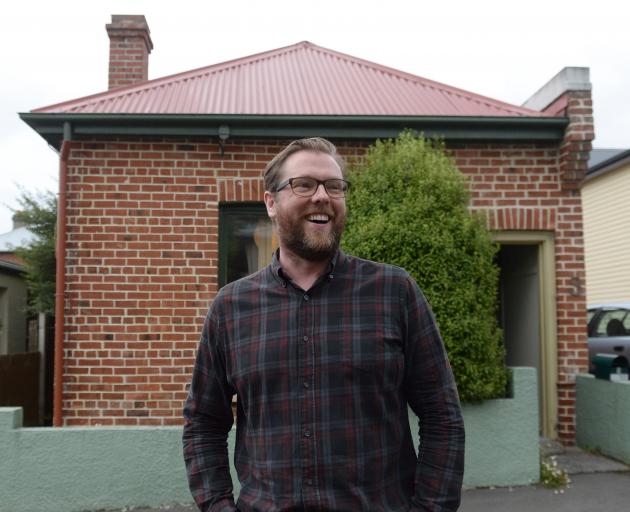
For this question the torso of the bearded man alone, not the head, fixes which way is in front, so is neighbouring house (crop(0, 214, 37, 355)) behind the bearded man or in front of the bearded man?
behind

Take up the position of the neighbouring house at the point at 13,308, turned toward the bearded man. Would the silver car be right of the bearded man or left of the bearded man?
left

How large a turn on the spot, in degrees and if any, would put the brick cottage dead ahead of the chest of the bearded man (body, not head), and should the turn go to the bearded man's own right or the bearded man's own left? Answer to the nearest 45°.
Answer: approximately 180°

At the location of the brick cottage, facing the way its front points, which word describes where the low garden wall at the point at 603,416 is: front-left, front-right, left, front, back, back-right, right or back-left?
left

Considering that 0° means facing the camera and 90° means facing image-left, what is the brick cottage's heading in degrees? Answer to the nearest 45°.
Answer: approximately 0°

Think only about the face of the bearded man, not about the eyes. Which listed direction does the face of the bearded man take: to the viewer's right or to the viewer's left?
to the viewer's right

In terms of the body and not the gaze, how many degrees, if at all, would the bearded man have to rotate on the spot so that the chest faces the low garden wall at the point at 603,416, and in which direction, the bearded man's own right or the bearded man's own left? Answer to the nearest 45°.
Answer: approximately 135° to the bearded man's own left

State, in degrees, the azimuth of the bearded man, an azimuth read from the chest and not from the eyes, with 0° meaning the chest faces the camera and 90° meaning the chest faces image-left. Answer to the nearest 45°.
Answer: approximately 0°

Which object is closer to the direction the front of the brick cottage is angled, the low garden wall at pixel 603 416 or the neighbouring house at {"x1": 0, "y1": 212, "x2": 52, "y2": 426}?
the low garden wall

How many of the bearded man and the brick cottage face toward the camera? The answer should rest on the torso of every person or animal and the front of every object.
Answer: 2

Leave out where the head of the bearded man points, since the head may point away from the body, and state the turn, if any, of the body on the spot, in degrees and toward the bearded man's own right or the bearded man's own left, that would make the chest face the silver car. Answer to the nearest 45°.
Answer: approximately 135° to the bearded man's own left
